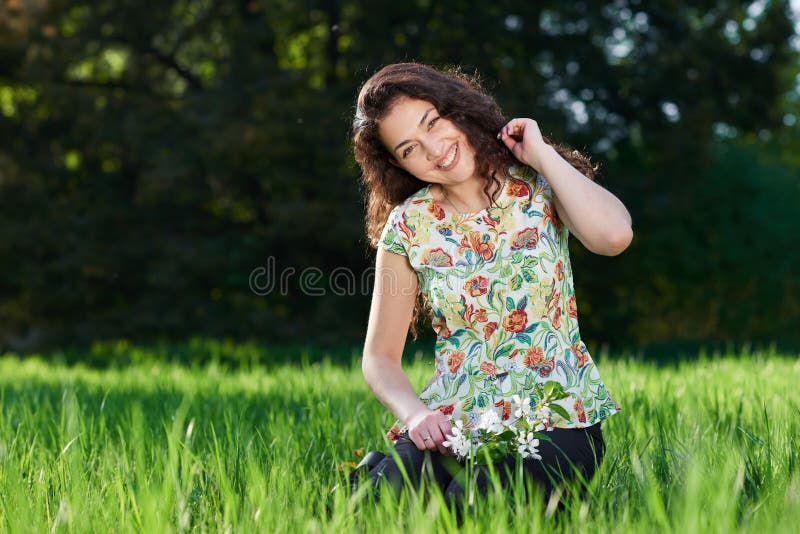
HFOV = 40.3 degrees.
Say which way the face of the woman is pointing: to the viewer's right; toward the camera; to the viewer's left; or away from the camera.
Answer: toward the camera

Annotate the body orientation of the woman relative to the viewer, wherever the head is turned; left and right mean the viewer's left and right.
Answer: facing the viewer
